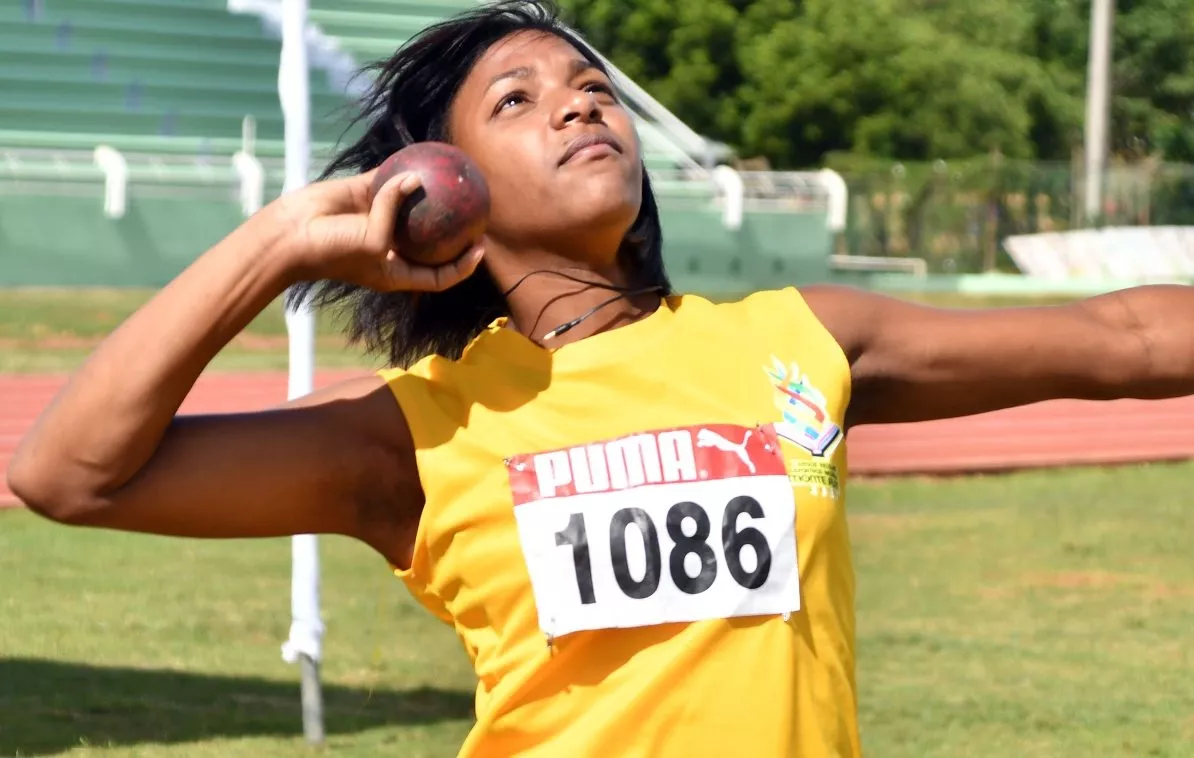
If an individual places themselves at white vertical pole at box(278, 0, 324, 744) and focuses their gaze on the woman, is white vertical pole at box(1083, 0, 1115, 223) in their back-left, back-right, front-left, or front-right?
back-left

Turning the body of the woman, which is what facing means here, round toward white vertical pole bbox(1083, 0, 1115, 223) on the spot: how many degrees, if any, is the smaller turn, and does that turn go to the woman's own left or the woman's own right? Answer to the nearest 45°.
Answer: approximately 180°

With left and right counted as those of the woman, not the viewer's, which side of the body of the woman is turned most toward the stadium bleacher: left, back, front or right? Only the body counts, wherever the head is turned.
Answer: back

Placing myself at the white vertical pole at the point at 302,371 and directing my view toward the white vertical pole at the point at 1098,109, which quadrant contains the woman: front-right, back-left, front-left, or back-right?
back-right

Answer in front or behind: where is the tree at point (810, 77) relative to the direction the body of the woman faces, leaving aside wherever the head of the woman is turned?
behind

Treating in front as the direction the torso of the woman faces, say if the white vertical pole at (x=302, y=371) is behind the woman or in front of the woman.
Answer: behind

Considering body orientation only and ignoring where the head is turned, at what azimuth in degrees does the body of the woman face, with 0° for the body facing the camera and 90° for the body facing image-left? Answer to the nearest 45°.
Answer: approximately 0°

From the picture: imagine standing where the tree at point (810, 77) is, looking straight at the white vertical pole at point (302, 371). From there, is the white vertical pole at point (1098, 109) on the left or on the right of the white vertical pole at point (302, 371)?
left
